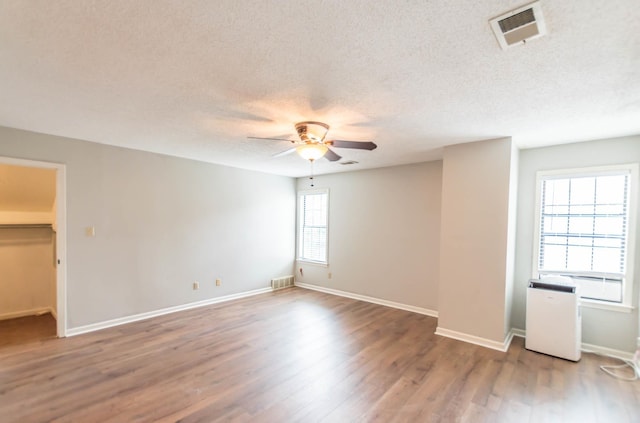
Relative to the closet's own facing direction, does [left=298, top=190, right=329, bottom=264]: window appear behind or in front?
in front

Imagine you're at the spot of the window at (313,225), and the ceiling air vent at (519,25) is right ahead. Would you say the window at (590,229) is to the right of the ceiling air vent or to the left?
left

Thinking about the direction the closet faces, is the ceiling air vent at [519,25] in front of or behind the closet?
in front

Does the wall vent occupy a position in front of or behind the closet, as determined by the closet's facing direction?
in front

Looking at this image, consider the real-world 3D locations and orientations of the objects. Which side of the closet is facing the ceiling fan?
front

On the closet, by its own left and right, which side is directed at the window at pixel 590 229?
front
